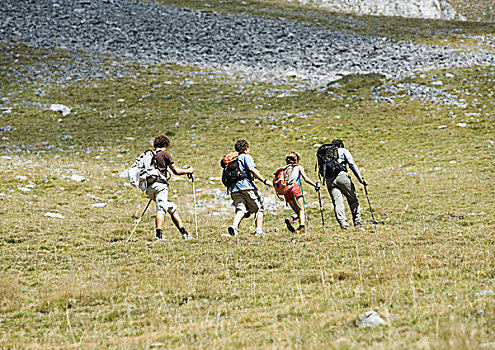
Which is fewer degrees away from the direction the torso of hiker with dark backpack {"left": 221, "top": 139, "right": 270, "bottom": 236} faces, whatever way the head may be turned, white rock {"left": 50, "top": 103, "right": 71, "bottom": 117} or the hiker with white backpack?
the white rock

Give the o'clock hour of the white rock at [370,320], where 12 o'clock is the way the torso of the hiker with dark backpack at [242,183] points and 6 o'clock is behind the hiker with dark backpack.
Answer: The white rock is roughly at 4 o'clock from the hiker with dark backpack.

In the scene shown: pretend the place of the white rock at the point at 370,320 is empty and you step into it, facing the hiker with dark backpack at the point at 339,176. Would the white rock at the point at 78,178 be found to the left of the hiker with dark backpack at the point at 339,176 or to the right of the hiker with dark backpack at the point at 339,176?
left

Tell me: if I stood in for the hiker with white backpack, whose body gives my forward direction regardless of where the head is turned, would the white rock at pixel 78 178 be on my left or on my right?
on my left

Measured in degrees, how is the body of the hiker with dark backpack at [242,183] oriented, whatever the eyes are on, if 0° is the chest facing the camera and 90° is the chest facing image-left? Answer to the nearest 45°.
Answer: approximately 225°

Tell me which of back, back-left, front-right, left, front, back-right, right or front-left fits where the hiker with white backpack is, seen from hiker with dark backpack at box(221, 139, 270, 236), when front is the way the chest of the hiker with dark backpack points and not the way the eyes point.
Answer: back-left

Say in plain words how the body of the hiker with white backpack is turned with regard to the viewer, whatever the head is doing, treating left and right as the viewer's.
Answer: facing away from the viewer and to the right of the viewer

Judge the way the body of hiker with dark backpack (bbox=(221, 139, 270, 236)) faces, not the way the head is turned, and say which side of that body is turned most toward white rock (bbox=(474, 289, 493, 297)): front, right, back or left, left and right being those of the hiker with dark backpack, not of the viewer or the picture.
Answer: right

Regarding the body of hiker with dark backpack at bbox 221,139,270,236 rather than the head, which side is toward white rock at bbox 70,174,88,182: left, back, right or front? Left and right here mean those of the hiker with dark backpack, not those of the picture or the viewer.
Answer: left

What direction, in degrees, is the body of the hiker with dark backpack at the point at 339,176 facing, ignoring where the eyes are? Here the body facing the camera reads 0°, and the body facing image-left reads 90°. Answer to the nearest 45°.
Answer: approximately 225°

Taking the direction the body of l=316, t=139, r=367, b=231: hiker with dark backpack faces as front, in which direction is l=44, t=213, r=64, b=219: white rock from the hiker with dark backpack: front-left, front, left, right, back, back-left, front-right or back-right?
back-left
